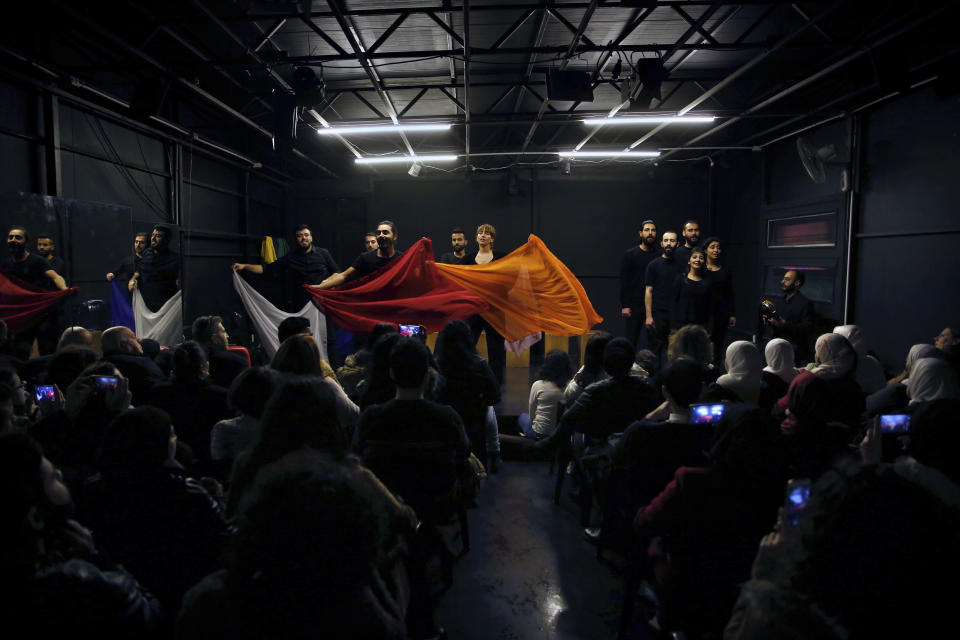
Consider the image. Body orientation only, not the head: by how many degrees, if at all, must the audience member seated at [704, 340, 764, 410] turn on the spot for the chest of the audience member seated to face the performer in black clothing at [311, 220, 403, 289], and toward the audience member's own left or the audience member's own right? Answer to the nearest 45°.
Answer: approximately 45° to the audience member's own left

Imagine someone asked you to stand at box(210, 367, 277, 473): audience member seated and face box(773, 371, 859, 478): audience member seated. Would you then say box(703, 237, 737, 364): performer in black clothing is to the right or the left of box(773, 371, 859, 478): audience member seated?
left

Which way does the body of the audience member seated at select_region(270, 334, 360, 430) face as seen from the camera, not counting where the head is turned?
away from the camera

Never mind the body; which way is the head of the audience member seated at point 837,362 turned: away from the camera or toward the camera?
away from the camera

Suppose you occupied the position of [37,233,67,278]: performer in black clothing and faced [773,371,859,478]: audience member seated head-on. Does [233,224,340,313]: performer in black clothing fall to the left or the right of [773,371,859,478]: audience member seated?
left

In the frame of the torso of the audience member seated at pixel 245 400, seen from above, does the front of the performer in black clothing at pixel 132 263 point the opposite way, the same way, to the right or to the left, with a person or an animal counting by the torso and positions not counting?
the opposite way

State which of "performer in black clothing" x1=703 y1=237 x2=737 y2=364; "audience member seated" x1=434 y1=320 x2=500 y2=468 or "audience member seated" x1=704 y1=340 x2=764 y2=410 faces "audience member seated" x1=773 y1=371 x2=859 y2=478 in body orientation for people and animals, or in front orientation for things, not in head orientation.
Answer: the performer in black clothing

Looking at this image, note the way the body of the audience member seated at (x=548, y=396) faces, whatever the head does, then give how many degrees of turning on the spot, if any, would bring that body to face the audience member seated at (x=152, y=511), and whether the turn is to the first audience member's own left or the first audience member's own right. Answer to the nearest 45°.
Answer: approximately 90° to the first audience member's own left

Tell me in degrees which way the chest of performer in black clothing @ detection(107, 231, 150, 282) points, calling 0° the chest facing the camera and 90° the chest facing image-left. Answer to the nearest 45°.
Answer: approximately 45°

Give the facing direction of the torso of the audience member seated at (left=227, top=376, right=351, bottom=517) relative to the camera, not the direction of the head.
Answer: away from the camera

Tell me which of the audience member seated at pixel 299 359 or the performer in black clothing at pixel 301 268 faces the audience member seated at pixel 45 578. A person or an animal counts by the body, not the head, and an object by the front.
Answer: the performer in black clothing

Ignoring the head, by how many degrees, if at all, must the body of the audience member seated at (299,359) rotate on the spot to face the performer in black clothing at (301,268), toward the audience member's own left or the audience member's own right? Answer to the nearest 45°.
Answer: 0° — they already face them

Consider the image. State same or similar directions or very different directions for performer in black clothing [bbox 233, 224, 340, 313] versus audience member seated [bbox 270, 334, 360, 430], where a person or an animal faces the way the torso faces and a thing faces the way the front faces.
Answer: very different directions

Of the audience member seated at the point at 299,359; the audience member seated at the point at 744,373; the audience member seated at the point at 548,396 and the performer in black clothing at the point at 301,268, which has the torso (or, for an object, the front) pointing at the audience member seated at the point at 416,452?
the performer in black clothing

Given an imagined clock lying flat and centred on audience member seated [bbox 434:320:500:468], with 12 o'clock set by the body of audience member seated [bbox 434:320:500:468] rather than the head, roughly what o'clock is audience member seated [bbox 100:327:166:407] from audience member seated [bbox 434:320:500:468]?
audience member seated [bbox 100:327:166:407] is roughly at 9 o'clock from audience member seated [bbox 434:320:500:468].
